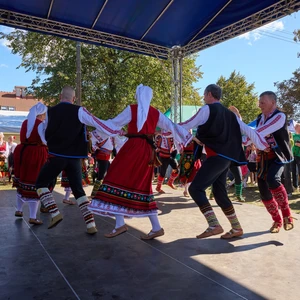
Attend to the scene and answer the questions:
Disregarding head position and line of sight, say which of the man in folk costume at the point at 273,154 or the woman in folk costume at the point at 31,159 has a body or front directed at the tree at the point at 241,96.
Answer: the woman in folk costume

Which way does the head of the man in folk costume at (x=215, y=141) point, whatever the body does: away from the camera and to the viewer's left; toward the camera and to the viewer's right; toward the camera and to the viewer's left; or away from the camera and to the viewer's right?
away from the camera and to the viewer's left

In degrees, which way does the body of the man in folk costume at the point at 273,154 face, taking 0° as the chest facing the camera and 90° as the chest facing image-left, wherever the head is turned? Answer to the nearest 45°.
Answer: approximately 45°

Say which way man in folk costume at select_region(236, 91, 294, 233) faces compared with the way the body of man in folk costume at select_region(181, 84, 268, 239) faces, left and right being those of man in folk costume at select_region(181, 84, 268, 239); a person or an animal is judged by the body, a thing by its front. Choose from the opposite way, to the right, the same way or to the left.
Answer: to the left
